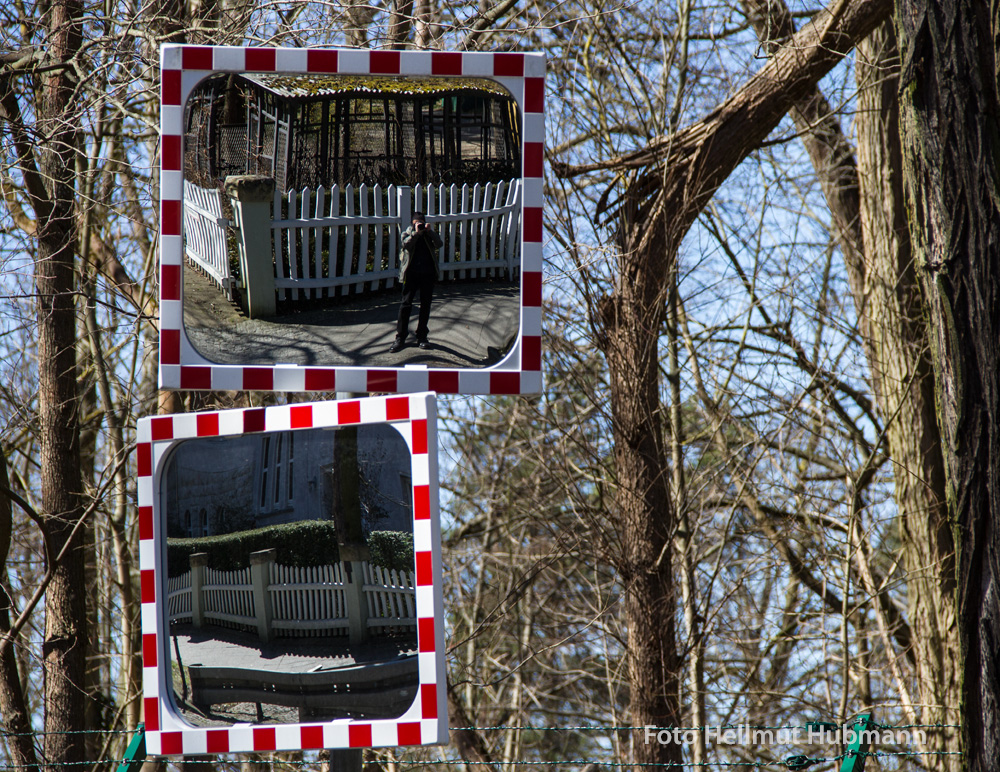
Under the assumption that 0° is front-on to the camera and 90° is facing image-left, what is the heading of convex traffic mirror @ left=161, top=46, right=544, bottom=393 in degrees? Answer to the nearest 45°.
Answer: approximately 0°

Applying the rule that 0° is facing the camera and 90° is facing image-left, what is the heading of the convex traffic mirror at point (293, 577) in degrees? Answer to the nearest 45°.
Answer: approximately 45°

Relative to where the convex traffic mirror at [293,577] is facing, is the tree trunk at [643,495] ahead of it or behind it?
behind

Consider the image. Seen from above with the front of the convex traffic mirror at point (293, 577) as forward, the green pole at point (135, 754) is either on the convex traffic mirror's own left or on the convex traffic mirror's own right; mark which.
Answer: on the convex traffic mirror's own right

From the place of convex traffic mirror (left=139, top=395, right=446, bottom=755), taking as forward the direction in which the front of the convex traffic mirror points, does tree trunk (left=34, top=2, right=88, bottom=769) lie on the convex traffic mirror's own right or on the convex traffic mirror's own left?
on the convex traffic mirror's own right
